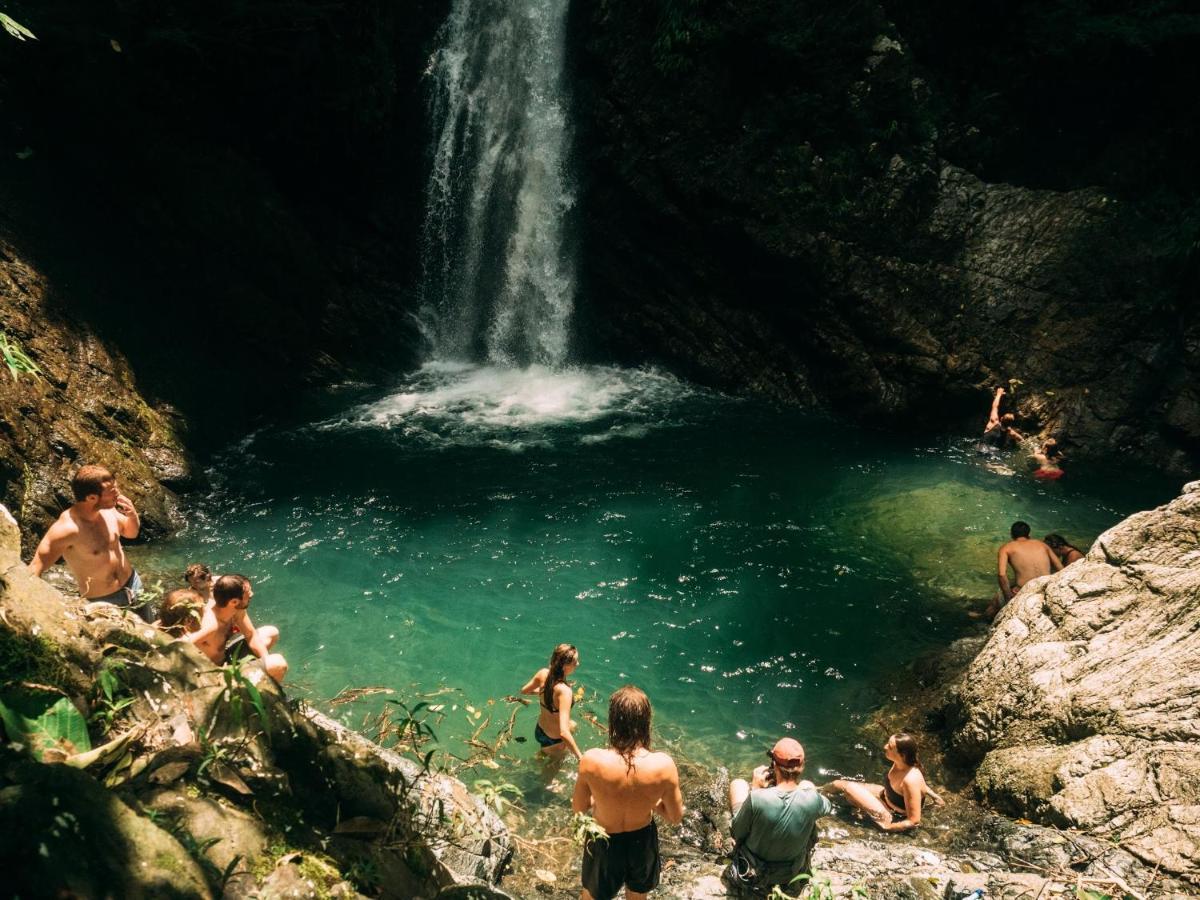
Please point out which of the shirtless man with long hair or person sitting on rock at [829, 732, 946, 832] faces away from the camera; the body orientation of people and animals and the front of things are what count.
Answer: the shirtless man with long hair

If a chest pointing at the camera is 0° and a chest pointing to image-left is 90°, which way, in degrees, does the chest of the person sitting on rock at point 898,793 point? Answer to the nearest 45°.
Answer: approximately 90°

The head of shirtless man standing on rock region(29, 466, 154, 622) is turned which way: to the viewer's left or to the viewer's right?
to the viewer's right

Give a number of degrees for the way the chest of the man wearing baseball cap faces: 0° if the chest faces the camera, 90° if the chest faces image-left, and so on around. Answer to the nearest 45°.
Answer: approximately 180°

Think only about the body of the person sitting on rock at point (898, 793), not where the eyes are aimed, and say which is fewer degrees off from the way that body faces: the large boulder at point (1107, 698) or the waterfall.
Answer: the waterfall

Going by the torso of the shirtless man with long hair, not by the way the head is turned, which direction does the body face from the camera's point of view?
away from the camera
